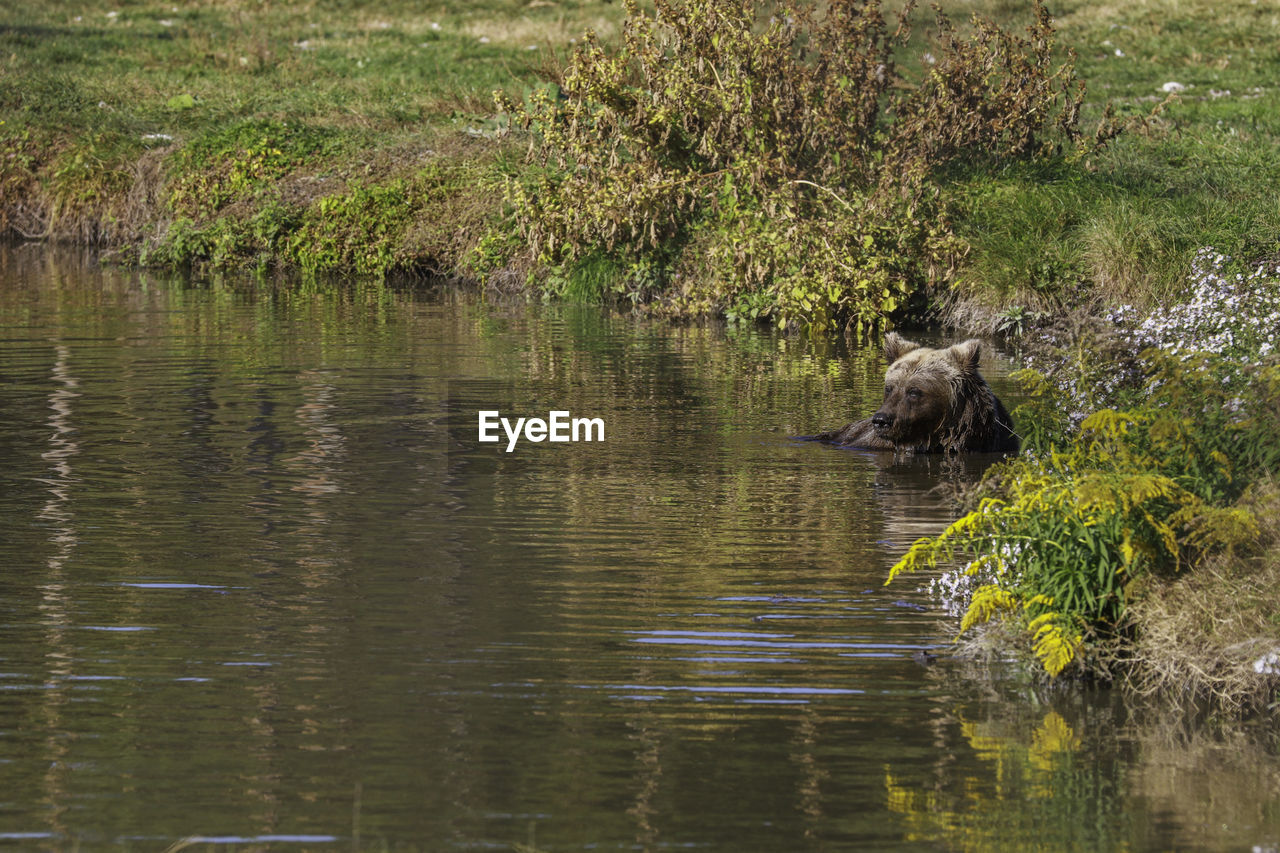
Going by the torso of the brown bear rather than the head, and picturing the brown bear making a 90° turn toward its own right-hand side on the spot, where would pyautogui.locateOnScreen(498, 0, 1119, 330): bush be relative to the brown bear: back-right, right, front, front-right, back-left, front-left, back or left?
front-right

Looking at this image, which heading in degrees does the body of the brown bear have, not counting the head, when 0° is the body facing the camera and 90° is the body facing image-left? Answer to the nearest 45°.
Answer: approximately 45°
